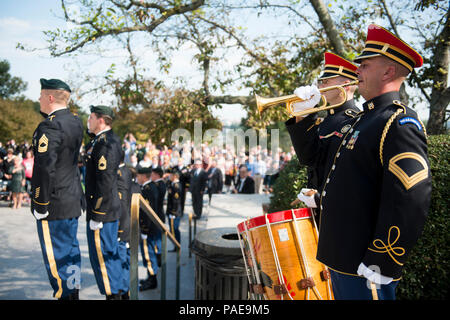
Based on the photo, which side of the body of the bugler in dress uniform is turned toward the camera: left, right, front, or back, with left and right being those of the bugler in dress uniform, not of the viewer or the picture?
left
